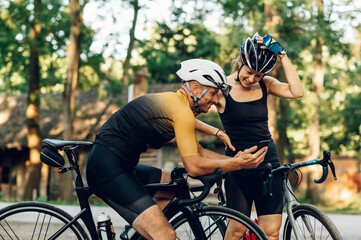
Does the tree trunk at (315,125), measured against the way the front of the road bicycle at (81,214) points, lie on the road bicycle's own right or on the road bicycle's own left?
on the road bicycle's own left

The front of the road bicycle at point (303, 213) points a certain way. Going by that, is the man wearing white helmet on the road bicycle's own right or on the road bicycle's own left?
on the road bicycle's own right

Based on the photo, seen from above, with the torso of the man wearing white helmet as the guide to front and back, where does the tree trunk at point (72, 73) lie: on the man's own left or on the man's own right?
on the man's own left

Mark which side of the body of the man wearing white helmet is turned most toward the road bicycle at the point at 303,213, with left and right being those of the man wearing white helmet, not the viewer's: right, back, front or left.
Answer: front

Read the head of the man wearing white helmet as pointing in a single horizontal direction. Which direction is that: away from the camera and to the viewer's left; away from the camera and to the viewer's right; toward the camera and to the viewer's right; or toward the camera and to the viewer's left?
toward the camera and to the viewer's right

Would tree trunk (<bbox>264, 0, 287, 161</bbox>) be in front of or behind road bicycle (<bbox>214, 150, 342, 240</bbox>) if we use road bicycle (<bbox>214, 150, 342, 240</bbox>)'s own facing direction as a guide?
behind

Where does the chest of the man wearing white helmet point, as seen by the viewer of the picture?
to the viewer's right

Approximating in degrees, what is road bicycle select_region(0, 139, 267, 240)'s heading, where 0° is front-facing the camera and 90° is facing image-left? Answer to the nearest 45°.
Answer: approximately 270°

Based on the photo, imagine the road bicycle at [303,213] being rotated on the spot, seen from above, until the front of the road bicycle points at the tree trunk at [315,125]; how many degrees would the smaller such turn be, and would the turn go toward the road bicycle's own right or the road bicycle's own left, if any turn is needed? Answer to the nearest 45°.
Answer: approximately 135° to the road bicycle's own left

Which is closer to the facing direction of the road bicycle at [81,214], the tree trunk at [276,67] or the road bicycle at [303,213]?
the road bicycle

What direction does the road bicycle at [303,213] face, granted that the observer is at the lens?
facing the viewer and to the right of the viewer
